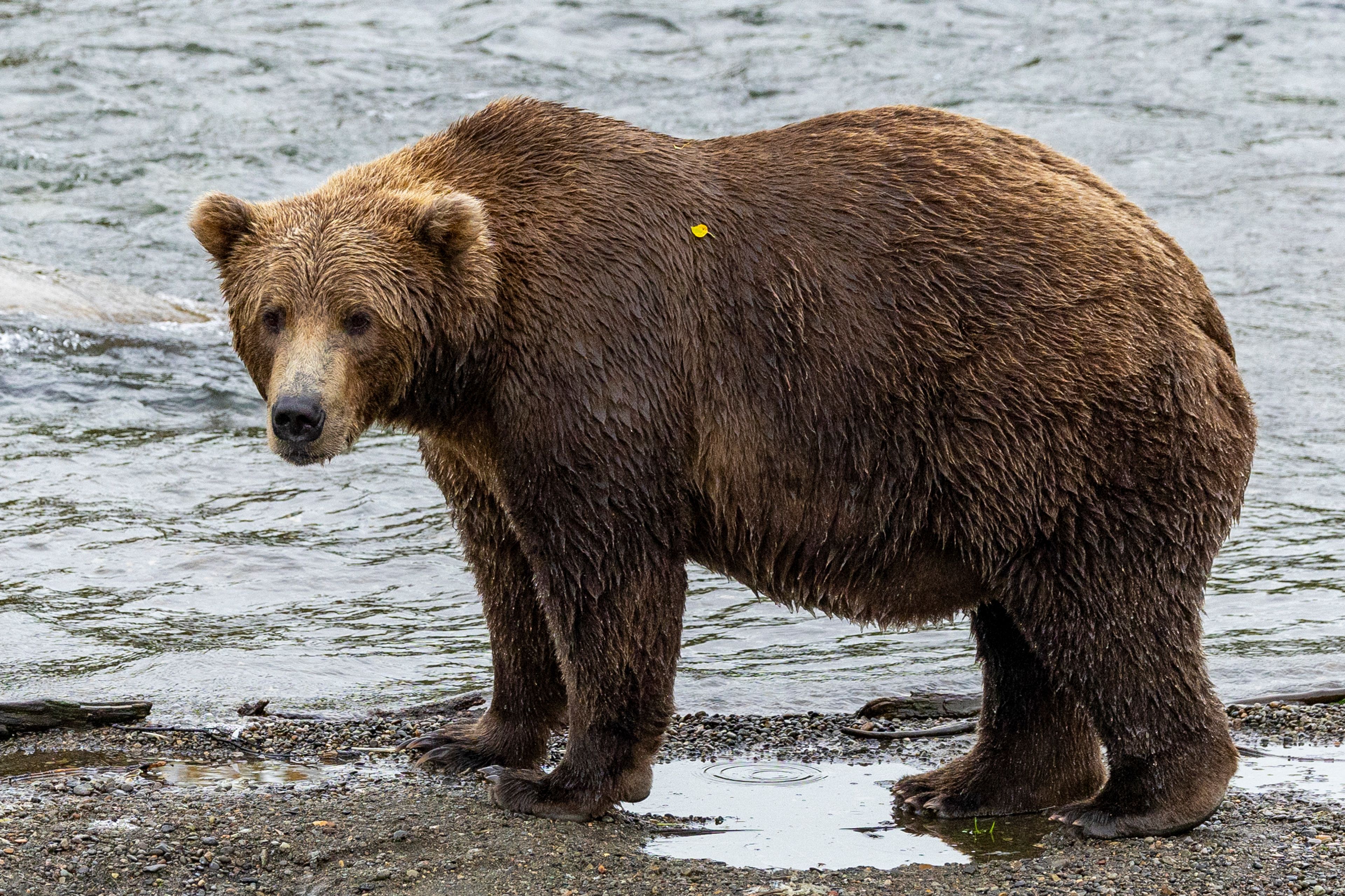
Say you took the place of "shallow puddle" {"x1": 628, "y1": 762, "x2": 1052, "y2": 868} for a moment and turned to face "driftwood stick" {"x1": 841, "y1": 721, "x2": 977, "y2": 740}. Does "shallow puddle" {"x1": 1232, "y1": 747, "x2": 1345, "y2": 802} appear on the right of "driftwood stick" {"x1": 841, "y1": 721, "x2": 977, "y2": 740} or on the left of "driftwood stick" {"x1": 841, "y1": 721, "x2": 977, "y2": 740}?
right

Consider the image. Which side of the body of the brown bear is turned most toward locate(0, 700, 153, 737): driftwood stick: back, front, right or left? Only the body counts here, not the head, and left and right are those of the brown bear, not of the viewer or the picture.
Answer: front

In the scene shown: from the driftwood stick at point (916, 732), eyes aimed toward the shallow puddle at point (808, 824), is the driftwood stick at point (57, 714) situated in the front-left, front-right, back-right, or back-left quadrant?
front-right

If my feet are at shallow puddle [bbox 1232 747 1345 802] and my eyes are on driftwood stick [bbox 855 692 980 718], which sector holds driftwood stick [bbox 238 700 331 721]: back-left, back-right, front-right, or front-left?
front-left

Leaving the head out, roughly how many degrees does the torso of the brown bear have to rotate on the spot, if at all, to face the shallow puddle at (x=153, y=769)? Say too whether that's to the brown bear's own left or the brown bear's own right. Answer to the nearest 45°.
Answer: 0° — it already faces it

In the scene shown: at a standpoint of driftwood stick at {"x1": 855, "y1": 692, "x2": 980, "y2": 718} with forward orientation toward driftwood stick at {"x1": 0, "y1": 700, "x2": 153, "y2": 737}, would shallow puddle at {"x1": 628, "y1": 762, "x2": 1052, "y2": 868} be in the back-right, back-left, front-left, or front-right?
front-left

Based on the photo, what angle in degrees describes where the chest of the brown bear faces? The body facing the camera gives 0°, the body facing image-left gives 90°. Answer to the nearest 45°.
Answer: approximately 90°

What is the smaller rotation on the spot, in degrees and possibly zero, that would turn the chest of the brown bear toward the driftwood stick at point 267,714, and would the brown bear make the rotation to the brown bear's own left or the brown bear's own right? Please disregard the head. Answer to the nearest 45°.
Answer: approximately 45° to the brown bear's own right

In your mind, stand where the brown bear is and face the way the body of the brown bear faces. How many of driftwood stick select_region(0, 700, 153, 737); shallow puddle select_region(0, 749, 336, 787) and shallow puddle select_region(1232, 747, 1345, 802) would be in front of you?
2

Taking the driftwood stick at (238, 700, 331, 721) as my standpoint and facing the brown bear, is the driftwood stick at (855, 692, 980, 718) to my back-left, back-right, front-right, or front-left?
front-left
